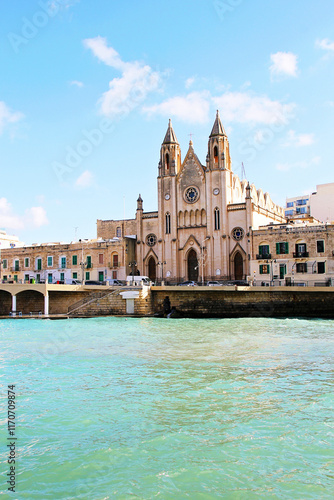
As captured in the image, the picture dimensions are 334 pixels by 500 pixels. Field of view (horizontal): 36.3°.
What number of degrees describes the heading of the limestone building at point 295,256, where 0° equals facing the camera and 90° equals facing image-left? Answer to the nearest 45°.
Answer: approximately 0°

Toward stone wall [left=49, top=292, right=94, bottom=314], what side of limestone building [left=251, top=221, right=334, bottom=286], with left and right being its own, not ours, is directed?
right

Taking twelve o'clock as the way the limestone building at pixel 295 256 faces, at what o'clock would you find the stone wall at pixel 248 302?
The stone wall is roughly at 1 o'clock from the limestone building.

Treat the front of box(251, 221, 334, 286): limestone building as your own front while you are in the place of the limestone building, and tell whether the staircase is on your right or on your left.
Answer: on your right

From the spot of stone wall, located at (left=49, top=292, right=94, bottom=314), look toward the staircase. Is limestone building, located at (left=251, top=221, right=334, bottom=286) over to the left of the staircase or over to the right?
left

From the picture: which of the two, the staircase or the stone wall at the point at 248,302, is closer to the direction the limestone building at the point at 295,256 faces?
the stone wall
